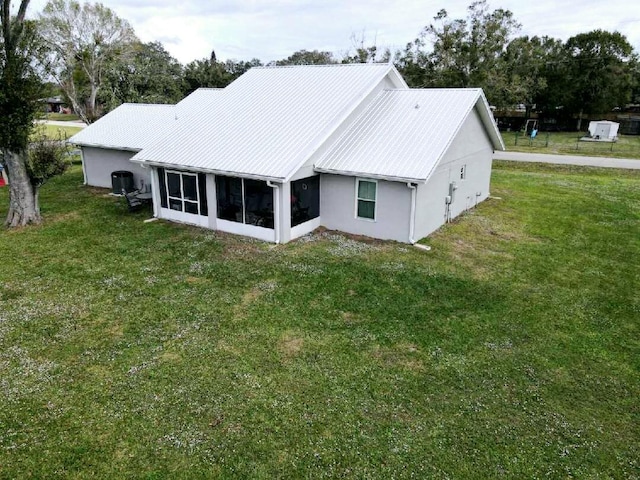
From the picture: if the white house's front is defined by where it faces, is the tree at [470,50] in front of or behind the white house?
in front

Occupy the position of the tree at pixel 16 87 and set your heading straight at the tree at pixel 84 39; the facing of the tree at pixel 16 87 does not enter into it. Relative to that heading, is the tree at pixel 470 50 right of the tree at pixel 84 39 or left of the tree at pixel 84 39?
right

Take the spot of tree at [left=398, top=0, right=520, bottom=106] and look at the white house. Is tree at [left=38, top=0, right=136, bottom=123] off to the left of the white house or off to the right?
right

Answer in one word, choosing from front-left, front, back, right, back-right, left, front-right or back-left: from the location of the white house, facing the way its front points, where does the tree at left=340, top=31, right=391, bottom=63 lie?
front-left

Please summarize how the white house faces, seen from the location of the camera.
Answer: facing away from the viewer and to the right of the viewer

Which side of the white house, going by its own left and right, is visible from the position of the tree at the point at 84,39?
left

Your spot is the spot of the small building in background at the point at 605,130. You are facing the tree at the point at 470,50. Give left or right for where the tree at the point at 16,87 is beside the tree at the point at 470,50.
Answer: left

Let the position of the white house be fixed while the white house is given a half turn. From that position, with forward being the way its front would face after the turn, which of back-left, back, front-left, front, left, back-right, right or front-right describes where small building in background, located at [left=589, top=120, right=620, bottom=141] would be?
back
